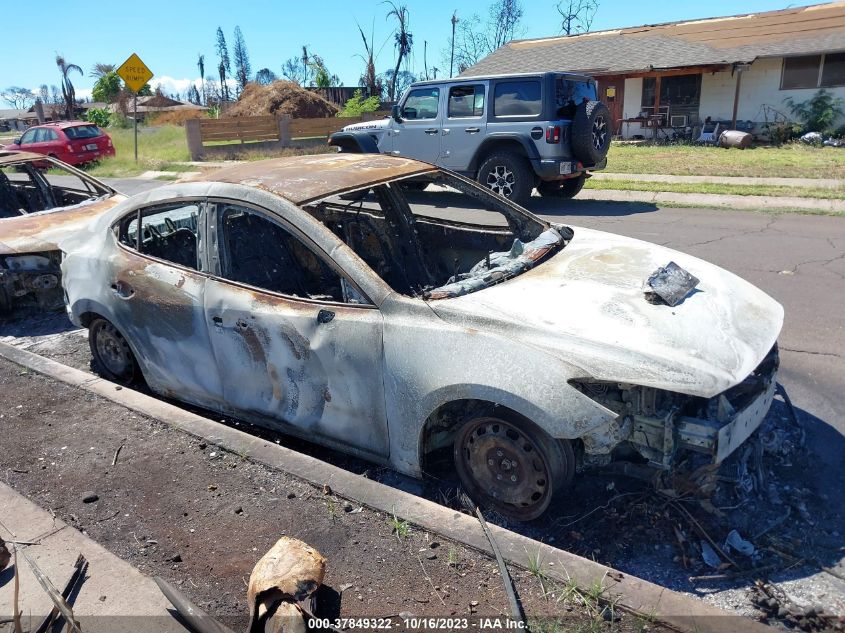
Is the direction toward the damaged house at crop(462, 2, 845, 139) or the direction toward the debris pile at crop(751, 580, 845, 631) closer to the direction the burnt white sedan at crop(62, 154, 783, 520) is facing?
the debris pile

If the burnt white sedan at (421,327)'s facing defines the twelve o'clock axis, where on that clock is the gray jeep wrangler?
The gray jeep wrangler is roughly at 8 o'clock from the burnt white sedan.

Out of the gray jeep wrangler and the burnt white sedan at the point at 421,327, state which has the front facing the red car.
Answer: the gray jeep wrangler

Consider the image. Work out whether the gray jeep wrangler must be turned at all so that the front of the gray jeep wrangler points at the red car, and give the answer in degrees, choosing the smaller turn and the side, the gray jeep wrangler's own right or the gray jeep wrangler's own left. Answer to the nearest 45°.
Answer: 0° — it already faces it

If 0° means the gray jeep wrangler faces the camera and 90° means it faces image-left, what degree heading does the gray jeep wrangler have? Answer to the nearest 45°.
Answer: approximately 135°

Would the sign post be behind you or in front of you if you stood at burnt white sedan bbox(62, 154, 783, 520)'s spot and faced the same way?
behind

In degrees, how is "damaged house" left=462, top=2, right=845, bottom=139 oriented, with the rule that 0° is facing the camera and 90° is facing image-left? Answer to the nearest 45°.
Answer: approximately 45°

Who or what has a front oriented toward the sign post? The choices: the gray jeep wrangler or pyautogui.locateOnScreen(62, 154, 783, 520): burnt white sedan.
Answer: the gray jeep wrangler

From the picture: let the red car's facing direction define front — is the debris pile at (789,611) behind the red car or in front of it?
behind

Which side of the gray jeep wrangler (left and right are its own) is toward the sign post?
front

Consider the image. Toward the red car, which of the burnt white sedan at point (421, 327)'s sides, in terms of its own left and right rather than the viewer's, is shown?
back

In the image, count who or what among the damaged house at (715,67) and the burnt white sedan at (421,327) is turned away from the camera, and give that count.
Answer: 0

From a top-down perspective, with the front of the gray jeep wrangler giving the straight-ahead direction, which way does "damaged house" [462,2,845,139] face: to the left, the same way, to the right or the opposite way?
to the left

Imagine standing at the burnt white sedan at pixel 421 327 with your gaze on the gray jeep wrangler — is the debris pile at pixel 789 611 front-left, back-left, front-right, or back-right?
back-right

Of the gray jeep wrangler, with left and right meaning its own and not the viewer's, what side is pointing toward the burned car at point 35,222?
left
